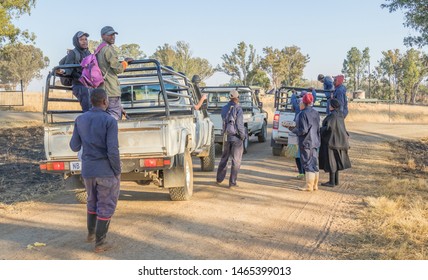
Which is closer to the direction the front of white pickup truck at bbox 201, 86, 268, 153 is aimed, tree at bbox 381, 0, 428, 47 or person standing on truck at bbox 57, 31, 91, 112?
the tree

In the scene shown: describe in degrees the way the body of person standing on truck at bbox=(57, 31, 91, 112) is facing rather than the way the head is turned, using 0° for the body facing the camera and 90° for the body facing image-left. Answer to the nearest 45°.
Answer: approximately 315°

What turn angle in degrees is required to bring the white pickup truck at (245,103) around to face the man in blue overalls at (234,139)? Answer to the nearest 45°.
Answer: approximately 135° to its right

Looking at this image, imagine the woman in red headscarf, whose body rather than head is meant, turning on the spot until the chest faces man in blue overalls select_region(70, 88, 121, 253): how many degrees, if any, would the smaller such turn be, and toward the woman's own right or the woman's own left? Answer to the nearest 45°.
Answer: approximately 90° to the woman's own left

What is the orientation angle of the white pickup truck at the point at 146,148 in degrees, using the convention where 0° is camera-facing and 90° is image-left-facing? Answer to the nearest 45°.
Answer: approximately 225°

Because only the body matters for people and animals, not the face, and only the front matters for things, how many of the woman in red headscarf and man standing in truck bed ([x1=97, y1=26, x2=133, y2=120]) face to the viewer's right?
1

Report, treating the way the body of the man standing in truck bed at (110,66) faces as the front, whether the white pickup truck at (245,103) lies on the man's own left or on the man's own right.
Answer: on the man's own left

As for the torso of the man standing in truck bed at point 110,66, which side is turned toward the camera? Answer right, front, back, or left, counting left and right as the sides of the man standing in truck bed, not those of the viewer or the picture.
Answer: right
